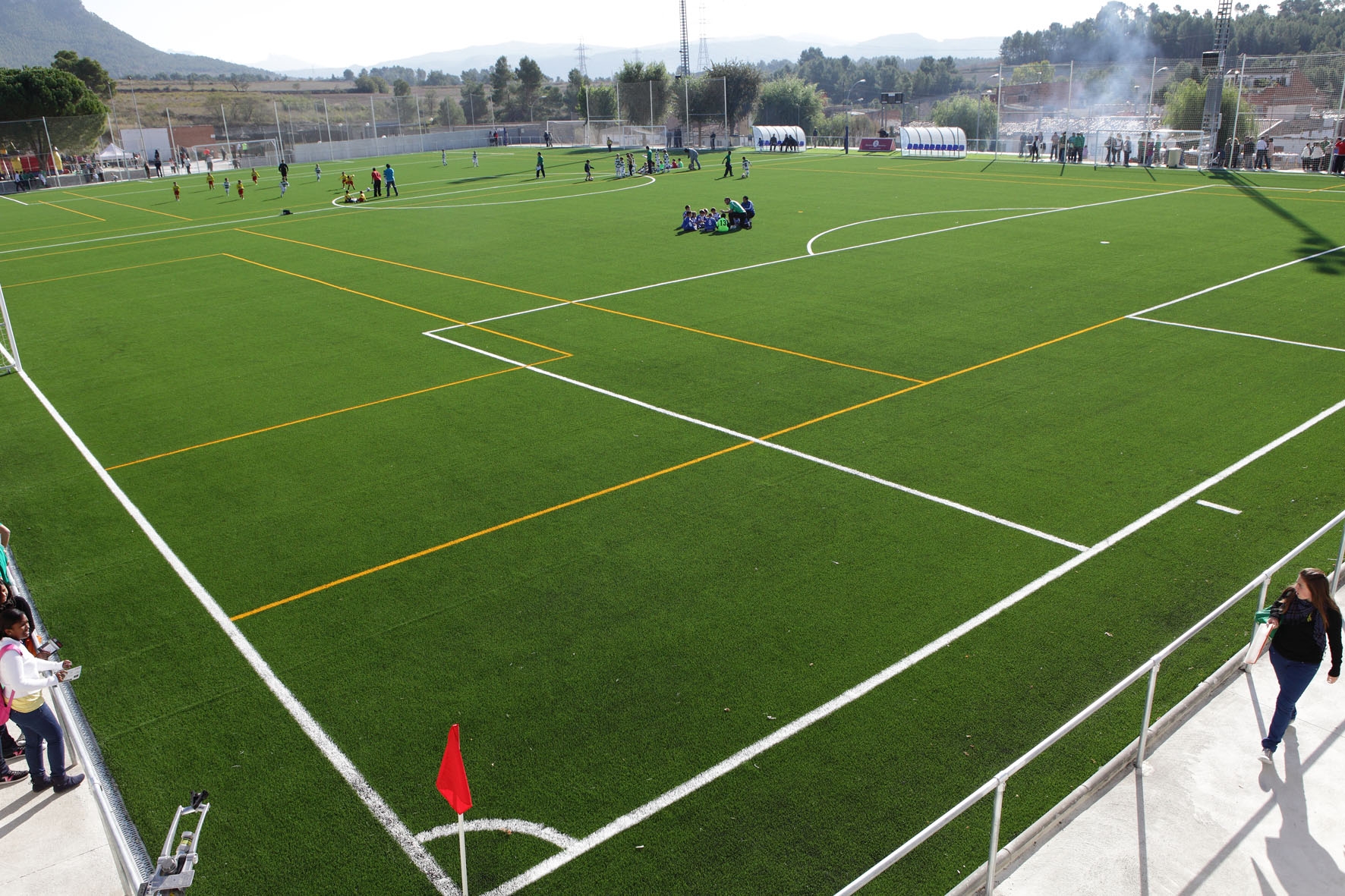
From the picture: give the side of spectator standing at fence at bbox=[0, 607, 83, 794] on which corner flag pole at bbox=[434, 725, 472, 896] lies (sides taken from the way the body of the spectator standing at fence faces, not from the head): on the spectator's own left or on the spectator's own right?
on the spectator's own right

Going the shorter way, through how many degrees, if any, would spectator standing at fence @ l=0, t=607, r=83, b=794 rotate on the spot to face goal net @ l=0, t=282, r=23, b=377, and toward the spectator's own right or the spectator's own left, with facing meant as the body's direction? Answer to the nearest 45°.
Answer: approximately 90° to the spectator's own left

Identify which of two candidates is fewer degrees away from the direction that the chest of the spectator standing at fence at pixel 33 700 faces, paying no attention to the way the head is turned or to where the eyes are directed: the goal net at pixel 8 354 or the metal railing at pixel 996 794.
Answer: the metal railing

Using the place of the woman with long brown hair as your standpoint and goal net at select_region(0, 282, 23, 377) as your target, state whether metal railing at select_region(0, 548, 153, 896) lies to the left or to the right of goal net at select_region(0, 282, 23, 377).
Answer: left

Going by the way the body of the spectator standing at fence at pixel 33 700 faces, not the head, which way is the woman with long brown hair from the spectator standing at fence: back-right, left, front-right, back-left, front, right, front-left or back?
front-right

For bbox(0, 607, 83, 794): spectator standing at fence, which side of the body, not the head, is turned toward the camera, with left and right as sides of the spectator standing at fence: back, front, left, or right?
right

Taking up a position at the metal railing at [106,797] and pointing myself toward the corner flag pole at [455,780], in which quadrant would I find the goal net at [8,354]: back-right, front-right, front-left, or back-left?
back-left

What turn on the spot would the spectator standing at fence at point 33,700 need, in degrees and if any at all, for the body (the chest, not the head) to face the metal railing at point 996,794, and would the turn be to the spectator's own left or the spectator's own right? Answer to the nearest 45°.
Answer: approximately 45° to the spectator's own right
